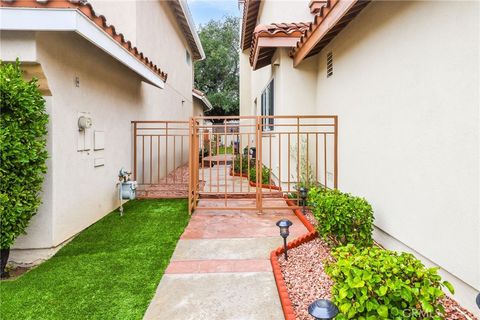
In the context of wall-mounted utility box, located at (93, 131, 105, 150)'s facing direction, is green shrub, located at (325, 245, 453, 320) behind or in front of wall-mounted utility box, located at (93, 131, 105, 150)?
in front

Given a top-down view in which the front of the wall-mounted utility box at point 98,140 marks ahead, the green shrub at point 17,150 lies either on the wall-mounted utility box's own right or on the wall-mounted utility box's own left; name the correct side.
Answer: on the wall-mounted utility box's own right

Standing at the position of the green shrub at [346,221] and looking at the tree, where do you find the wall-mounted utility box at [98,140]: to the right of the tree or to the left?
left

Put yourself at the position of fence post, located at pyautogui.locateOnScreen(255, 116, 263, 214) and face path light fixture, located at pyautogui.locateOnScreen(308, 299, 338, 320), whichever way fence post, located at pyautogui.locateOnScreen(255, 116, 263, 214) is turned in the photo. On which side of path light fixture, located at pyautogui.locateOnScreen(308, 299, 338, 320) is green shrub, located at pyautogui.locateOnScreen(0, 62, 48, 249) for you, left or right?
right

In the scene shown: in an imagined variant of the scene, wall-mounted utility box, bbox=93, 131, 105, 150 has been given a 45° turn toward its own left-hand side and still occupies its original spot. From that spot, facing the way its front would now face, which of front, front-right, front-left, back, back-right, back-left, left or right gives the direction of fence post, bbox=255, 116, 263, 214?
front

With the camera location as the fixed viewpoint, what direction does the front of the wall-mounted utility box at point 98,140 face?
facing the viewer and to the right of the viewer

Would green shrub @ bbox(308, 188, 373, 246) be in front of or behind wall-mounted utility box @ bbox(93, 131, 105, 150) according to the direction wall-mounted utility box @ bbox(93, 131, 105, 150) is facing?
in front
